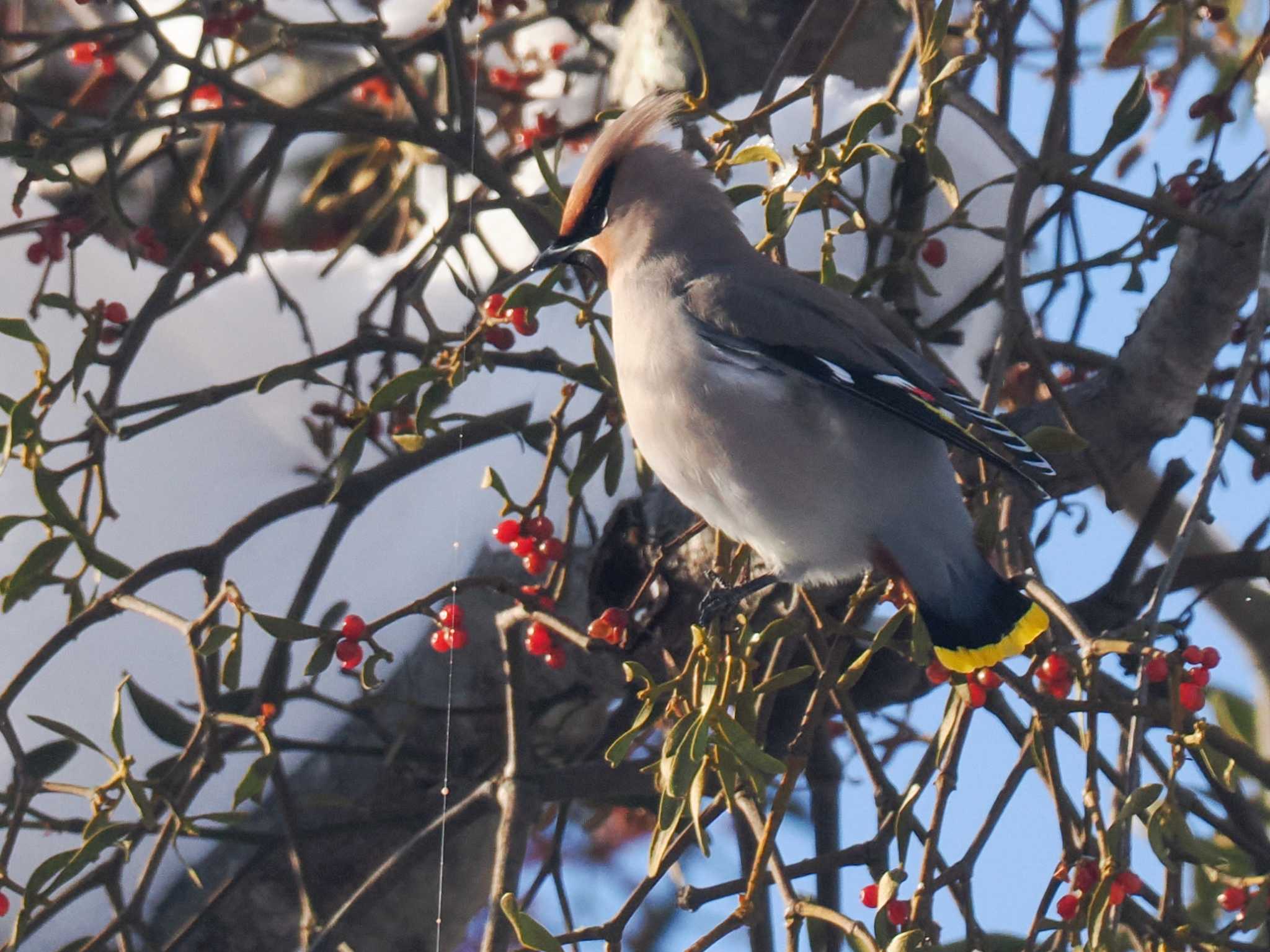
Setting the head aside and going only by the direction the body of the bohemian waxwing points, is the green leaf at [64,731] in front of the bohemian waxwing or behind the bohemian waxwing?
in front

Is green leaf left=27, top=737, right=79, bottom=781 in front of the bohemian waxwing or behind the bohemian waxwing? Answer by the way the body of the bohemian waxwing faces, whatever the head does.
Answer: in front

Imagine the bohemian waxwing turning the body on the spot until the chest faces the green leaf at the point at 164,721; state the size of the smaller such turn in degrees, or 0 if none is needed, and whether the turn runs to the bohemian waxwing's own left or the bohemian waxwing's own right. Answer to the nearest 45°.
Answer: approximately 45° to the bohemian waxwing's own right

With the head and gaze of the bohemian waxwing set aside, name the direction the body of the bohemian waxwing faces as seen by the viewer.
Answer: to the viewer's left
